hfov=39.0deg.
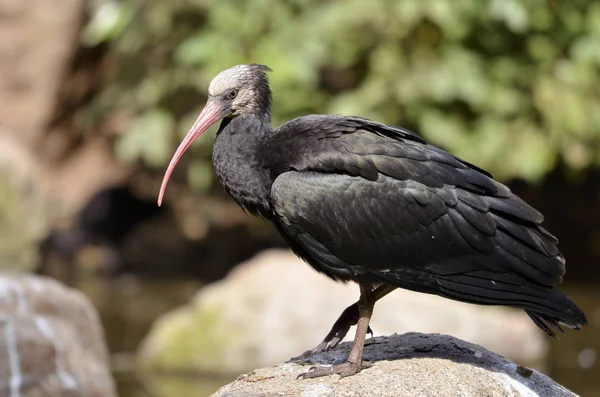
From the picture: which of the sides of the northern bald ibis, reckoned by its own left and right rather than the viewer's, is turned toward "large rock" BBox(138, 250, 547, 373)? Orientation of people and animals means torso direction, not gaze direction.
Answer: right

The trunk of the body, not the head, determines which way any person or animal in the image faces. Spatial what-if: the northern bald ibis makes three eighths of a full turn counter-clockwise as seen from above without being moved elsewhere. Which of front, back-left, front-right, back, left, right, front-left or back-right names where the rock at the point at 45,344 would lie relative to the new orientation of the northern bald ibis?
back

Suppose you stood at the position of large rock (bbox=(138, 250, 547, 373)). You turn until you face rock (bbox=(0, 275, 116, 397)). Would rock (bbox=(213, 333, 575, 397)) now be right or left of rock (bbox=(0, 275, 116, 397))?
left

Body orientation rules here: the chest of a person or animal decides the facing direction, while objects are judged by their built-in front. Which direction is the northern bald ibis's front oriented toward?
to the viewer's left

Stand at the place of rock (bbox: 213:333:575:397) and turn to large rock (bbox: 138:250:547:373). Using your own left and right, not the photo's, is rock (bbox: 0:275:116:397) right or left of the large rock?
left
